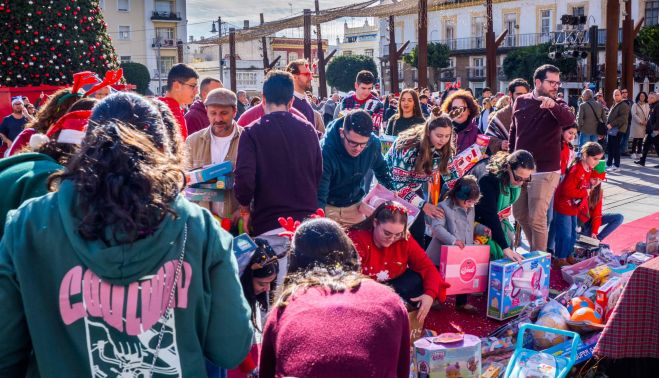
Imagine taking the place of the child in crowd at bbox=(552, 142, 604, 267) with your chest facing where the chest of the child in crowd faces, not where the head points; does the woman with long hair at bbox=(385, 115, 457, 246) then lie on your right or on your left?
on your right

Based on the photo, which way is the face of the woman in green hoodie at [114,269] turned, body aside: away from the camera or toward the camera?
away from the camera

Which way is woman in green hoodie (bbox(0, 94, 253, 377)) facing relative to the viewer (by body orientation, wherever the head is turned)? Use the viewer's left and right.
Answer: facing away from the viewer

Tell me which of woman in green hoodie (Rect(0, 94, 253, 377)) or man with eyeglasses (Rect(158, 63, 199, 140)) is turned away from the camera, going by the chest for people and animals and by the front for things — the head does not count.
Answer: the woman in green hoodie

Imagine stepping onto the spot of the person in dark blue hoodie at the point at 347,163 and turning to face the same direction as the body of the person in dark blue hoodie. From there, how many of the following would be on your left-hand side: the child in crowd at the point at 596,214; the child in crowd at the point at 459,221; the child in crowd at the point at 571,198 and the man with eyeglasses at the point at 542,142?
4

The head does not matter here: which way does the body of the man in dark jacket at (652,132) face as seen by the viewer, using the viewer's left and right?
facing to the left of the viewer

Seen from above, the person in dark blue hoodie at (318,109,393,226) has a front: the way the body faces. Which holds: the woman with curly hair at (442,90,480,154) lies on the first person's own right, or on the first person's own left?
on the first person's own left

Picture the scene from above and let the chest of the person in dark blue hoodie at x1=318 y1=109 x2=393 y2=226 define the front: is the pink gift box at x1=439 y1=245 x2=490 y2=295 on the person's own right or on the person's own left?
on the person's own left

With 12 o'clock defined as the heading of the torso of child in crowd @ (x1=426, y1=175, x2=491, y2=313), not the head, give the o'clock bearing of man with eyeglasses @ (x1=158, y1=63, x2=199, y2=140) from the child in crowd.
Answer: The man with eyeglasses is roughly at 4 o'clock from the child in crowd.
